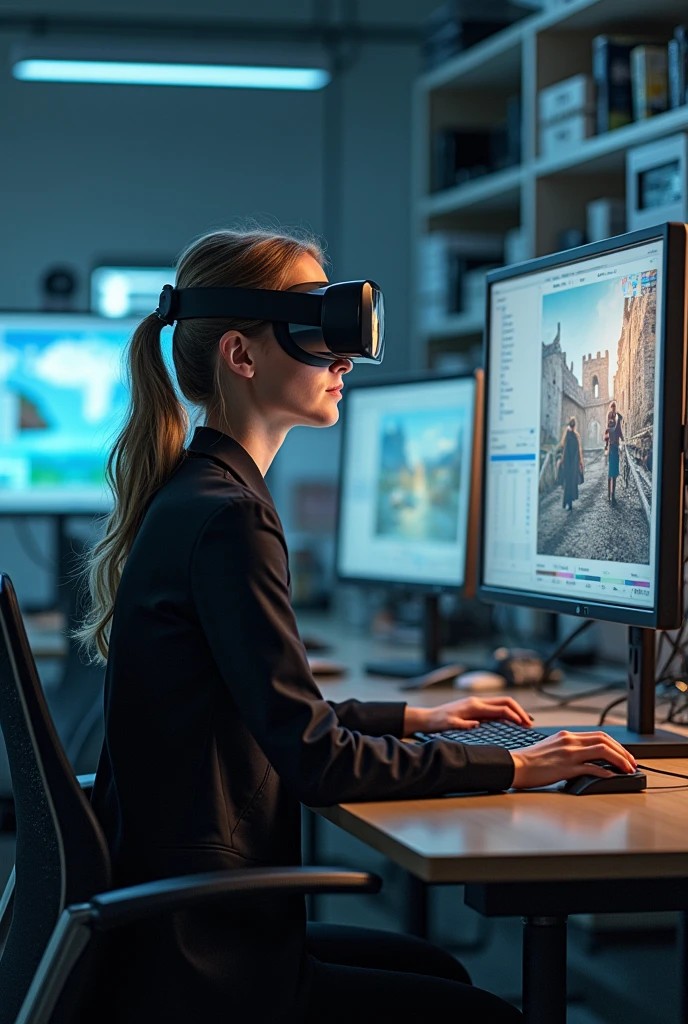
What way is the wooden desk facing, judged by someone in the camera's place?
facing to the left of the viewer

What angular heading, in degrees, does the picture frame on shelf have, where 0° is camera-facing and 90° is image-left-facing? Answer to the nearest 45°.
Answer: approximately 45°

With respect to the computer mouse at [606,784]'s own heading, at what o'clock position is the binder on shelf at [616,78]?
The binder on shelf is roughly at 9 o'clock from the computer mouse.

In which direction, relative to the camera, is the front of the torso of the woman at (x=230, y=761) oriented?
to the viewer's right

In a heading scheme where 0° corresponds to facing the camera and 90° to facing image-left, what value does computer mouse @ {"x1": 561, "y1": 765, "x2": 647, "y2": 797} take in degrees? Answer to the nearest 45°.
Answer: approximately 270°

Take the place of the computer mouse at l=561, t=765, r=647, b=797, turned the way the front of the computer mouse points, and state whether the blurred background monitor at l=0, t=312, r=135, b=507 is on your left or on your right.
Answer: on your left

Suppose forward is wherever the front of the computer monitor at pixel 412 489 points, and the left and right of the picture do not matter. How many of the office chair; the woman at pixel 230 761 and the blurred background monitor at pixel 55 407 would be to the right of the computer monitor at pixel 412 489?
1
